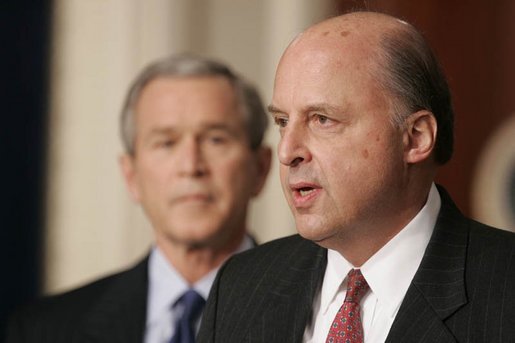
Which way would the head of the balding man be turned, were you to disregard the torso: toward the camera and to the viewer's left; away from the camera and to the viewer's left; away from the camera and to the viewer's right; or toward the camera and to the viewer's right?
toward the camera and to the viewer's left

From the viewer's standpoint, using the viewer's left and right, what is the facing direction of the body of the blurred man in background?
facing the viewer

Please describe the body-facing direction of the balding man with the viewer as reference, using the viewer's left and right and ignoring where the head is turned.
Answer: facing the viewer and to the left of the viewer

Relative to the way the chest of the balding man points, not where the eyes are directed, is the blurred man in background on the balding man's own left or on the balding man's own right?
on the balding man's own right

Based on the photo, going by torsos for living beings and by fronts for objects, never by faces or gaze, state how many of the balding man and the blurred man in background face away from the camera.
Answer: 0

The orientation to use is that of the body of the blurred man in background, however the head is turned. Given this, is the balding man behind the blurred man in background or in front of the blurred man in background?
in front
